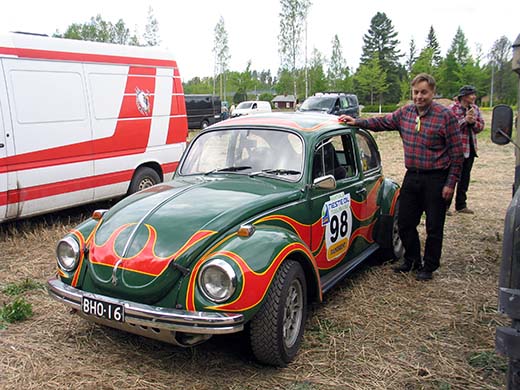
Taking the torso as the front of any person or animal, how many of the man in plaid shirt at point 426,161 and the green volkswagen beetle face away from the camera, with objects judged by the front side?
0

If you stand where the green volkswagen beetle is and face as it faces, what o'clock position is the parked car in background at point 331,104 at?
The parked car in background is roughly at 5 o'clock from the green volkswagen beetle.

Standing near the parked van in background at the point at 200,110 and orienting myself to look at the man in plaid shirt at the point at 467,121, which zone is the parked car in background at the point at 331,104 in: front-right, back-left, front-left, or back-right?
front-left

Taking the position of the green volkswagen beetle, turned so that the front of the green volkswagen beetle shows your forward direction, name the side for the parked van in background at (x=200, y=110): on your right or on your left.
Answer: on your right

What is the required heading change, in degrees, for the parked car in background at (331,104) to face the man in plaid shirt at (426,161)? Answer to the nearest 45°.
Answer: approximately 45° to its left

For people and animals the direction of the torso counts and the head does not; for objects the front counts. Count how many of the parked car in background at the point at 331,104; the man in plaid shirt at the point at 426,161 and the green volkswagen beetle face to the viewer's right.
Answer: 0

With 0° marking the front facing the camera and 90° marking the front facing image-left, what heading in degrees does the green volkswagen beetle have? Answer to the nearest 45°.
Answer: approximately 45°

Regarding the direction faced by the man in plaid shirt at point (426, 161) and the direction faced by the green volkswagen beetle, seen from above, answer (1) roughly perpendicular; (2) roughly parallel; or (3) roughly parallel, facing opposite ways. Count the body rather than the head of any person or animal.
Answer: roughly parallel

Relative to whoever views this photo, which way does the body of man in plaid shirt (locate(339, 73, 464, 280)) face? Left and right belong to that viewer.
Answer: facing the viewer and to the left of the viewer

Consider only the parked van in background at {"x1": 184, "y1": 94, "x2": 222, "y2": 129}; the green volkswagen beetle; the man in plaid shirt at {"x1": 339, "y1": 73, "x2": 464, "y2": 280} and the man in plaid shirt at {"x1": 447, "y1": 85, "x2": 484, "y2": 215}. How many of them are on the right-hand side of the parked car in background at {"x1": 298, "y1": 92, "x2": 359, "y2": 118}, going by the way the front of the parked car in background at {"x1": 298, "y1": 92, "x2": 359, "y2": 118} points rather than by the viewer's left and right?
1

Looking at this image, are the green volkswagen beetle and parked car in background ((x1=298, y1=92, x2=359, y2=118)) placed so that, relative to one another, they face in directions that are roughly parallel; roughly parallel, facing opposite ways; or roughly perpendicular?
roughly parallel

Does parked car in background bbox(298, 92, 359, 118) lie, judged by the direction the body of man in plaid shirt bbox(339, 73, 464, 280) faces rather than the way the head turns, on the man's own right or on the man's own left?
on the man's own right

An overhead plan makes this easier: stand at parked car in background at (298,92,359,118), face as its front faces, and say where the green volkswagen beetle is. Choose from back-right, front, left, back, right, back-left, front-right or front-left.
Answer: front-left

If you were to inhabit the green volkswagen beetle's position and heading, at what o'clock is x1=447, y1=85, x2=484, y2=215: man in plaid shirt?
The man in plaid shirt is roughly at 6 o'clock from the green volkswagen beetle.

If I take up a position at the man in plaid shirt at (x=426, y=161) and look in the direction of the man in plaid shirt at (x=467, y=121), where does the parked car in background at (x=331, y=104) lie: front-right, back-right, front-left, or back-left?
front-left
